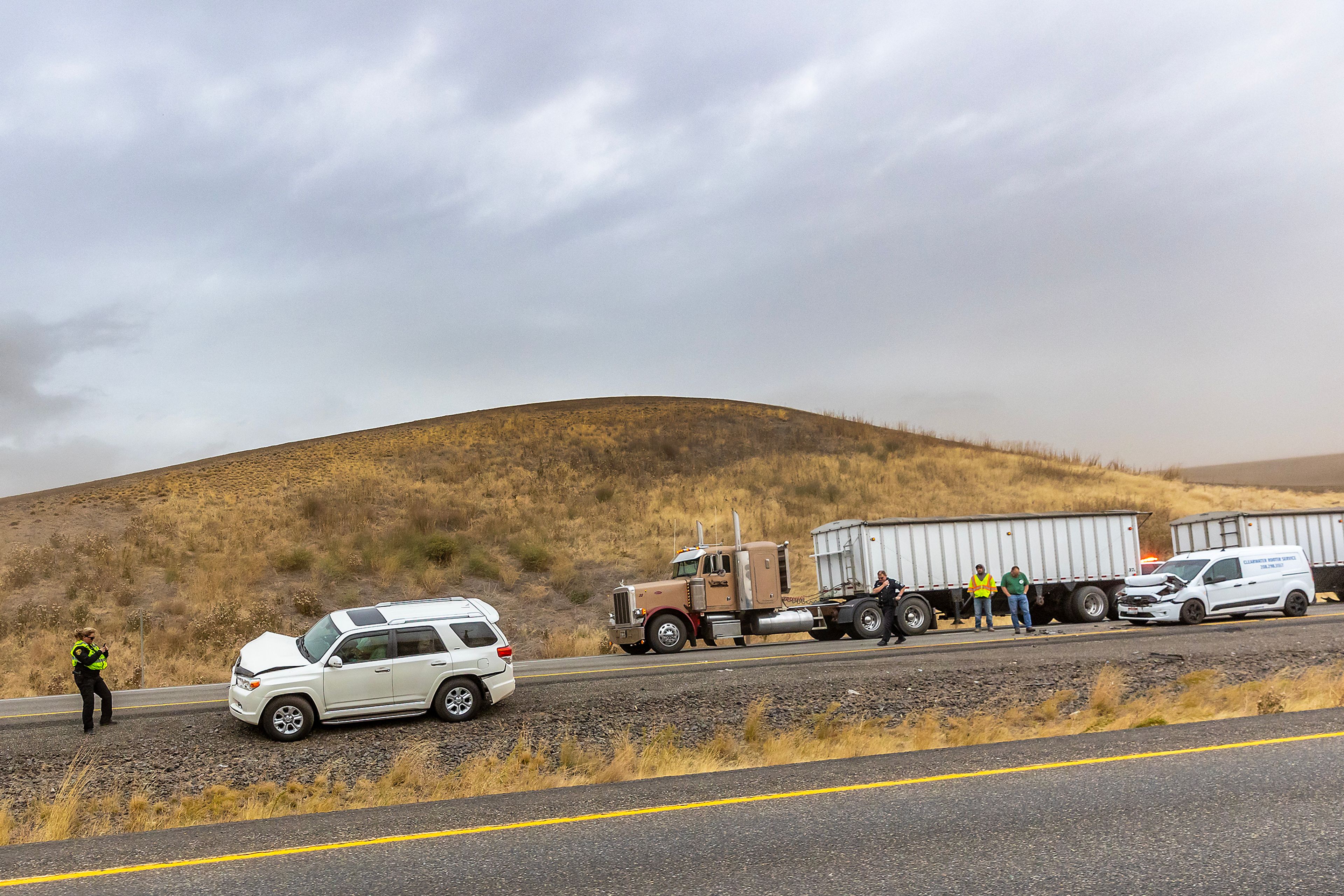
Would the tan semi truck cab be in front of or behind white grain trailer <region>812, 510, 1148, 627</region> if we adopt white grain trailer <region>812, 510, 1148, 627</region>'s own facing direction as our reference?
in front

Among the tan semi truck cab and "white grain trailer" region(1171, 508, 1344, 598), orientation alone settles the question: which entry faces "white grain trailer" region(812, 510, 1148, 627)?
"white grain trailer" region(1171, 508, 1344, 598)

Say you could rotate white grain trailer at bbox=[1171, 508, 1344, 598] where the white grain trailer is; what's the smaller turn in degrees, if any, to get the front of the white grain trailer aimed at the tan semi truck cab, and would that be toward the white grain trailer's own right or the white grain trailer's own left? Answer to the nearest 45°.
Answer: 0° — it already faces it

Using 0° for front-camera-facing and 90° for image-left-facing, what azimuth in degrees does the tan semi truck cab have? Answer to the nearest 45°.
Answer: approximately 45°

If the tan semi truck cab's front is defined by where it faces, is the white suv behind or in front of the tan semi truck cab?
in front

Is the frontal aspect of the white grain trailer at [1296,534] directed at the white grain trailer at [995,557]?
yes

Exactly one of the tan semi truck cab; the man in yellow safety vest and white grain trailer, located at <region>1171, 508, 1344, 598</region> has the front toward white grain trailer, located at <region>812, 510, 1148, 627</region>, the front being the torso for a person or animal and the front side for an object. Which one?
white grain trailer, located at <region>1171, 508, 1344, 598</region>

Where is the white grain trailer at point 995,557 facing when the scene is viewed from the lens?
facing the viewer and to the left of the viewer

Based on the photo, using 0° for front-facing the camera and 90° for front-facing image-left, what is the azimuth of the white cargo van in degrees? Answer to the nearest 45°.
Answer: approximately 45°

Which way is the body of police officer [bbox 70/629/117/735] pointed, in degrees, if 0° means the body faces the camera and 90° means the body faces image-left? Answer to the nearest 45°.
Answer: approximately 315°

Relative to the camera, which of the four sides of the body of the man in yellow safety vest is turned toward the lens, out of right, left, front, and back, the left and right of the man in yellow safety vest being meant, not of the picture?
front

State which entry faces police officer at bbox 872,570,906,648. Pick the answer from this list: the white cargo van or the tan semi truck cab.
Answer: the white cargo van

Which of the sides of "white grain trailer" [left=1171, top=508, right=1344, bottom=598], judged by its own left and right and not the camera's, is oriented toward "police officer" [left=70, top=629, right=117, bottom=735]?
front
